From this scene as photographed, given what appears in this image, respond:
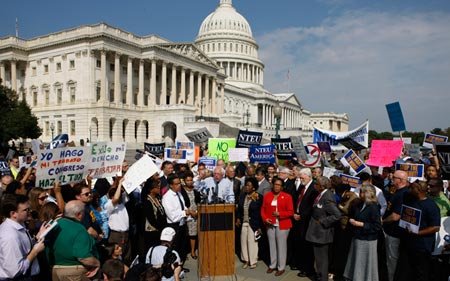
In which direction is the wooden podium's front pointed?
toward the camera

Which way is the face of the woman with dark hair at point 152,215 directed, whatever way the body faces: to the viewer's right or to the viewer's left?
to the viewer's right

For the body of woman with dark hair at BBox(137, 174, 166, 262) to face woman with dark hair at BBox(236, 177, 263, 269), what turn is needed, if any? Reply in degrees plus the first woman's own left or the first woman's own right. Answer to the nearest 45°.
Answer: approximately 45° to the first woman's own left

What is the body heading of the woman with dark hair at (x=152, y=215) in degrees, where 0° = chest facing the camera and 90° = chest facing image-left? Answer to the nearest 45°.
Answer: approximately 315°

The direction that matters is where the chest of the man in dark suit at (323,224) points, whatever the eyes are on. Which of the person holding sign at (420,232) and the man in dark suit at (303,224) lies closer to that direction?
the man in dark suit

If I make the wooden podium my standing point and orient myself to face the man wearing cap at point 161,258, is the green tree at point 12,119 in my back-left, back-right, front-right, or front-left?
back-right

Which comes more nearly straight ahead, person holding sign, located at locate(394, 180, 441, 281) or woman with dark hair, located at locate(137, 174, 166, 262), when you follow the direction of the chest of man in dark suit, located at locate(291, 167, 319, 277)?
the woman with dark hair

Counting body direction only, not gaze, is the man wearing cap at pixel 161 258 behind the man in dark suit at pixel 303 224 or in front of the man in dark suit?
in front

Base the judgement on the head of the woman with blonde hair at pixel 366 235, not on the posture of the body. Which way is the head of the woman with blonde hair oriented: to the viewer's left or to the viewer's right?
to the viewer's left

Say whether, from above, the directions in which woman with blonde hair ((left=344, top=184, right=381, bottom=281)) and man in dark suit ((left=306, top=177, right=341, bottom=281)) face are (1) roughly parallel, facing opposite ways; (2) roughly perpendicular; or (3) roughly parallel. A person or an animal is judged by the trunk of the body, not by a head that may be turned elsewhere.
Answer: roughly parallel

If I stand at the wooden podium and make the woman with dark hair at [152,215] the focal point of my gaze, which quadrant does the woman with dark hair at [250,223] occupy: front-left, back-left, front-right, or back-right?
back-right

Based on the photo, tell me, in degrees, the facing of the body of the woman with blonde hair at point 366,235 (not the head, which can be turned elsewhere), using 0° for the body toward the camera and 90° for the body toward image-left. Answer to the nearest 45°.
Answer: approximately 90°

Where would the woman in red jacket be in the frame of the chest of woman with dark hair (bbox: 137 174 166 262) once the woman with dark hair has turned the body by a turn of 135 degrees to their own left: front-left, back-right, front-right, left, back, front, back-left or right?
right

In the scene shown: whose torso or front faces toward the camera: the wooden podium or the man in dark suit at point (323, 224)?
the wooden podium

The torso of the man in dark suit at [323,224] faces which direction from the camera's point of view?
to the viewer's left

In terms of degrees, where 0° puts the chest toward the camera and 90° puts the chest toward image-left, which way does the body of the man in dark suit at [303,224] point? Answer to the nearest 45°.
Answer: approximately 45°
